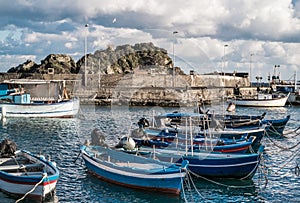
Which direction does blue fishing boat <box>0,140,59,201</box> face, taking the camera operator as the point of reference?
facing the viewer and to the right of the viewer

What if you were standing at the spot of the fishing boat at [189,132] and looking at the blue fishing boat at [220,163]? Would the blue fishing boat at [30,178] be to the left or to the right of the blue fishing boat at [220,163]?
right

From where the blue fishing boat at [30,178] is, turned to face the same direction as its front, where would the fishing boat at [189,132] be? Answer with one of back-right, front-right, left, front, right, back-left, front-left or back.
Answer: left
